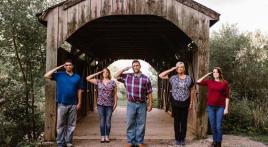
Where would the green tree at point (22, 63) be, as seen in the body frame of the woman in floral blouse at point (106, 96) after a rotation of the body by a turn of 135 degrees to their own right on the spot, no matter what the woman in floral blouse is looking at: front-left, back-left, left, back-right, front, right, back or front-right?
front

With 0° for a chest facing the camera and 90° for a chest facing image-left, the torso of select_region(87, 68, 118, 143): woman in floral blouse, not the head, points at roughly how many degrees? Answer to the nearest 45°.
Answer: approximately 0°

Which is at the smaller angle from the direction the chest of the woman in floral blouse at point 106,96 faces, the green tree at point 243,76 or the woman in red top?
the woman in red top

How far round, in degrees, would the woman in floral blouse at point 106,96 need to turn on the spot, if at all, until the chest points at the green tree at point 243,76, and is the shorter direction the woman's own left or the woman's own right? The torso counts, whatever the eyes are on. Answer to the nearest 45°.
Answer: approximately 135° to the woman's own left

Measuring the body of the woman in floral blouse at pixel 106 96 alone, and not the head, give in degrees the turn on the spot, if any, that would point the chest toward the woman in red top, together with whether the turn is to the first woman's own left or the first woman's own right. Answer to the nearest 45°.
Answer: approximately 90° to the first woman's own left
